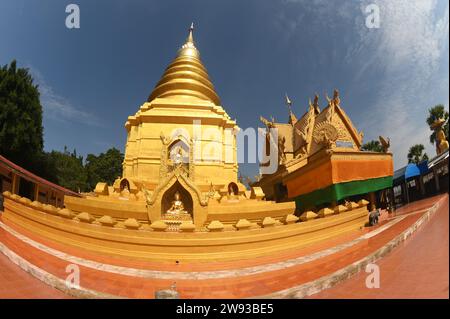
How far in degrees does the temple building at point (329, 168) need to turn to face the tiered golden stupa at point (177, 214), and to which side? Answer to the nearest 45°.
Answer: approximately 90° to its right

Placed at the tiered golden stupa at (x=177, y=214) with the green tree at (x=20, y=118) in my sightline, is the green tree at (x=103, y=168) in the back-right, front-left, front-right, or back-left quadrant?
front-right
